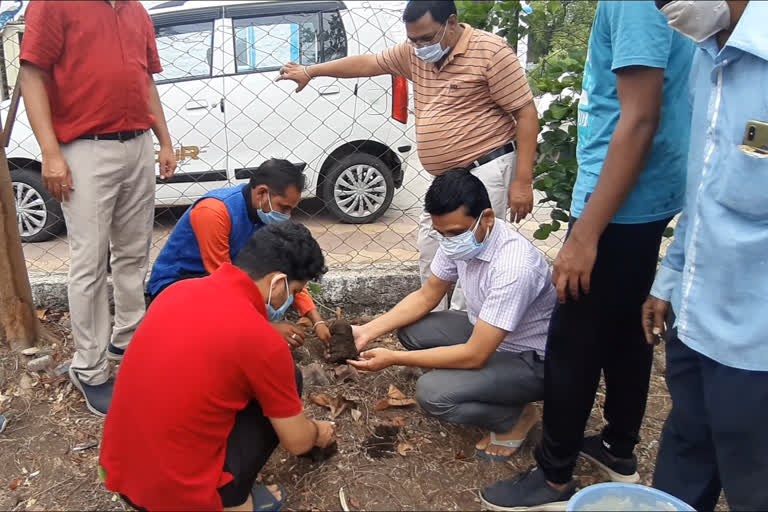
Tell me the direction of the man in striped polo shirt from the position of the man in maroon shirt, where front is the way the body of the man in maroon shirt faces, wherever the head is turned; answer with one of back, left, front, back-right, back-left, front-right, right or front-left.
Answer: front-left

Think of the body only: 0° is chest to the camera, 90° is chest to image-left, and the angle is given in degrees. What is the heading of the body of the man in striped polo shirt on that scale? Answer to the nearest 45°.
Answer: approximately 45°

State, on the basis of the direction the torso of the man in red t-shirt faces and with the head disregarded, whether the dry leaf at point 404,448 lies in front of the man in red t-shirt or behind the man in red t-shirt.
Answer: in front

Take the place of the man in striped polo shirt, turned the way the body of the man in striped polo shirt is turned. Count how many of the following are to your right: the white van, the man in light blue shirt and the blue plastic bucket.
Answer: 1

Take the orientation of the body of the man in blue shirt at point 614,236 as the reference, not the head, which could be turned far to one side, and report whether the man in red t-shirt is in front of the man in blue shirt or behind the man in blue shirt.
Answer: in front

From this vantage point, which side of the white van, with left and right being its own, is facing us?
left

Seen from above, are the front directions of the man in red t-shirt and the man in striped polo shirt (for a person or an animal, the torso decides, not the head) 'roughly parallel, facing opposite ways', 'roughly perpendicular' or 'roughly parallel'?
roughly parallel, facing opposite ways

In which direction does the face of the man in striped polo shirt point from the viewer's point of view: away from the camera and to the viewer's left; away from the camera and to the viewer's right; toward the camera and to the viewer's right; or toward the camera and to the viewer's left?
toward the camera and to the viewer's left

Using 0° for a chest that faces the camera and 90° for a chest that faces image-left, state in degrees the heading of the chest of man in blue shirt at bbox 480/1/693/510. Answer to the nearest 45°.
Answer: approximately 90°

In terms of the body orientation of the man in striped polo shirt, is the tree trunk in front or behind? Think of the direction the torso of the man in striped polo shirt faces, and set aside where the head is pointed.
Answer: in front

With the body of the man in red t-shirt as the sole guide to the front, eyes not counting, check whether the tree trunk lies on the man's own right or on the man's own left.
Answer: on the man's own left

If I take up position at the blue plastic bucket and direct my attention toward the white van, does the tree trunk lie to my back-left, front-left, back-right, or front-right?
front-left

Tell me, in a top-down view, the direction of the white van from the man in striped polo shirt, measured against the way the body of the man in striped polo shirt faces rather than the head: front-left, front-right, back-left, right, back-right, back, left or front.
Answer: right

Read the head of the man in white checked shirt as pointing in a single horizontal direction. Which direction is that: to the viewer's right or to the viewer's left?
to the viewer's left
